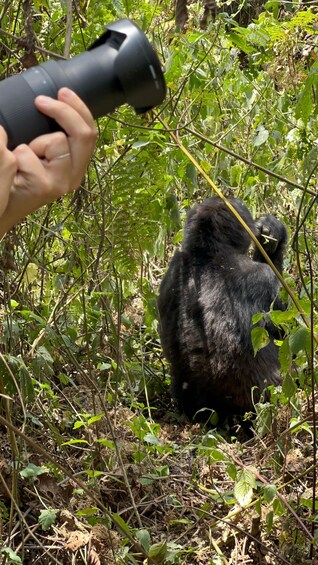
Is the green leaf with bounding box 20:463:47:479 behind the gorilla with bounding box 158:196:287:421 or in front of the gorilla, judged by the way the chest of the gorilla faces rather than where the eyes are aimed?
behind

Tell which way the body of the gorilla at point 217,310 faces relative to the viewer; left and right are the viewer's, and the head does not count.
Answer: facing away from the viewer and to the right of the viewer

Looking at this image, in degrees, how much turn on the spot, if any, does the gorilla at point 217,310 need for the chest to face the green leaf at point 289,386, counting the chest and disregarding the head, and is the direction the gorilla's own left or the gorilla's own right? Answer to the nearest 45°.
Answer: approximately 135° to the gorilla's own right

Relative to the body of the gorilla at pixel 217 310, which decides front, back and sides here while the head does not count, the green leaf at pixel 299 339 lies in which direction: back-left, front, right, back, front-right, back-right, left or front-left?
back-right
